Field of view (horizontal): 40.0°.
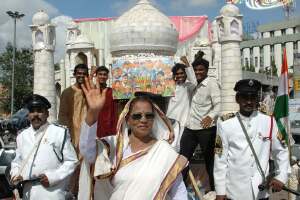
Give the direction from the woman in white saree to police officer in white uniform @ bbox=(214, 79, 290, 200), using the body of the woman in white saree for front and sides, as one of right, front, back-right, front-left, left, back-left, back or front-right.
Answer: back-left

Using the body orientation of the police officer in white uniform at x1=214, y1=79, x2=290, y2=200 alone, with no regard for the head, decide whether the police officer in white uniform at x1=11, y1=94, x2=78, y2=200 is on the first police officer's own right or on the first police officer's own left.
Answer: on the first police officer's own right

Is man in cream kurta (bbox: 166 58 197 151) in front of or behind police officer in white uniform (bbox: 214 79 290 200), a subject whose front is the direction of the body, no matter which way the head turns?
behind

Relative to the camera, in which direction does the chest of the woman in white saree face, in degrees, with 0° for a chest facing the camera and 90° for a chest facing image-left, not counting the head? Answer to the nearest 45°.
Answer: approximately 0°

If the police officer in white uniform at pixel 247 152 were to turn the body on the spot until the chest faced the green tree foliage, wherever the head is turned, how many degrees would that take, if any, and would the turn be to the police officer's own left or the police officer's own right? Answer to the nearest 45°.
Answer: approximately 135° to the police officer's own right

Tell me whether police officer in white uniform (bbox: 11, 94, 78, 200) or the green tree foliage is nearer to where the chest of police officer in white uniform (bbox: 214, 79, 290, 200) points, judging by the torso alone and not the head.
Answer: the police officer in white uniform

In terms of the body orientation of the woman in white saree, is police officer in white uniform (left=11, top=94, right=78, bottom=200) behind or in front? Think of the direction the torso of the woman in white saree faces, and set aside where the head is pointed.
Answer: behind

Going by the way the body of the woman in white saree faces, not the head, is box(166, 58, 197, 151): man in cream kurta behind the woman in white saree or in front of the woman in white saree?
behind

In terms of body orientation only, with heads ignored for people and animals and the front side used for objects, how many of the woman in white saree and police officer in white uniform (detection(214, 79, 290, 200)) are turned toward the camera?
2

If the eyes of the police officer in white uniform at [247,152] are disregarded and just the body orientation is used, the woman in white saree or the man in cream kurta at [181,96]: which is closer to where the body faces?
the woman in white saree
